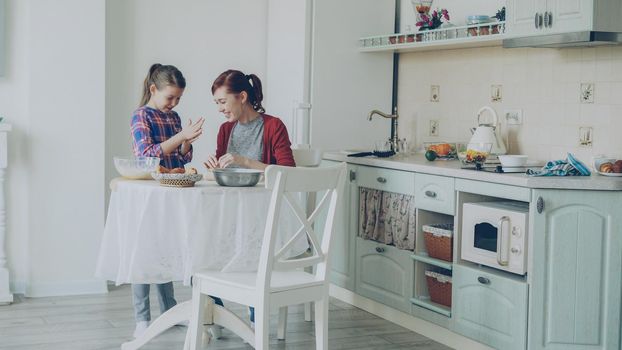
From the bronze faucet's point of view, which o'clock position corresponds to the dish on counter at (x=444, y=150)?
The dish on counter is roughly at 8 o'clock from the bronze faucet.

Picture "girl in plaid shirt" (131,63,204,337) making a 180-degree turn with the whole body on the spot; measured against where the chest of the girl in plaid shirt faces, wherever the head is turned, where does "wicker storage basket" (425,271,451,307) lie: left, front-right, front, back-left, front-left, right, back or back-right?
back-right

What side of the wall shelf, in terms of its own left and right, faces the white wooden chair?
front

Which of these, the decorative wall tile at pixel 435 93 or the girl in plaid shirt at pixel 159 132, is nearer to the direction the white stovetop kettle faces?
the girl in plaid shirt

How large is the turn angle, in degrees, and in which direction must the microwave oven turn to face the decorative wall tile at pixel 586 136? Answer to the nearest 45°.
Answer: approximately 180°

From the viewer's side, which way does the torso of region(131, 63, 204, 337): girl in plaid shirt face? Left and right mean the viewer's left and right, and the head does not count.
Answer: facing the viewer and to the right of the viewer

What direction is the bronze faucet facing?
to the viewer's left
